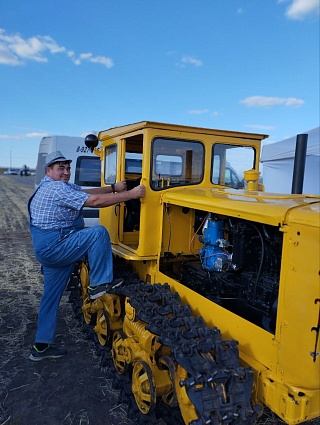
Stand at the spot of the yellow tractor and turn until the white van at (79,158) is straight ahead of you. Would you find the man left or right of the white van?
left

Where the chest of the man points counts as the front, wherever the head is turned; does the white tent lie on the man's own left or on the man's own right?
on the man's own left

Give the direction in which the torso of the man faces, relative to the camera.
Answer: to the viewer's right

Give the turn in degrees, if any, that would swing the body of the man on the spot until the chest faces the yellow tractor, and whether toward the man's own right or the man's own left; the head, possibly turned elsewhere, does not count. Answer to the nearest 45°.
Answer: approximately 45° to the man's own right

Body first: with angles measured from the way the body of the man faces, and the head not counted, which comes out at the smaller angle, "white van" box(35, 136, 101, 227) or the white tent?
the white tent

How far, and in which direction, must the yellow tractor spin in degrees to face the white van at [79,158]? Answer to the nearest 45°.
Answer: approximately 180°

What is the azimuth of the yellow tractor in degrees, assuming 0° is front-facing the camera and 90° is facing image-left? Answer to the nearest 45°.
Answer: approximately 315°

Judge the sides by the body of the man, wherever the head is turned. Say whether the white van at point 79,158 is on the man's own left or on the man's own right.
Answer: on the man's own left

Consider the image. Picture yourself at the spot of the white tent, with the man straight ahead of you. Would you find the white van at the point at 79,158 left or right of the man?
right

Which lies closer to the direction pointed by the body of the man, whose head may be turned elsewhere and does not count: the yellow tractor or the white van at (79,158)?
the yellow tractor

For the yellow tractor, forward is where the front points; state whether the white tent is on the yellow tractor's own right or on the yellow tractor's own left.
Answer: on the yellow tractor's own left
